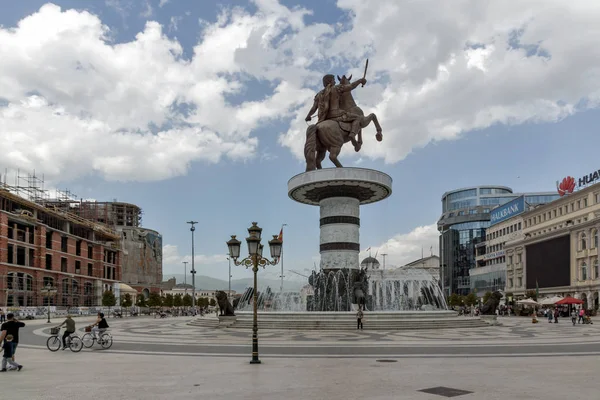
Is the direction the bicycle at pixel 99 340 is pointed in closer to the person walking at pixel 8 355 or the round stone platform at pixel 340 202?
the person walking

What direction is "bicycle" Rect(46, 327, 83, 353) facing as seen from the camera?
to the viewer's left

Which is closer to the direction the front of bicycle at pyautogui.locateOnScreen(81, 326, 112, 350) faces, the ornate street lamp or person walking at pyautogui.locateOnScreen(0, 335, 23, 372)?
the person walking

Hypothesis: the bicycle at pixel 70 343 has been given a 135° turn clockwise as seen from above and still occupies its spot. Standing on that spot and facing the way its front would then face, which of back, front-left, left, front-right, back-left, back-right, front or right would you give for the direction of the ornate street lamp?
right

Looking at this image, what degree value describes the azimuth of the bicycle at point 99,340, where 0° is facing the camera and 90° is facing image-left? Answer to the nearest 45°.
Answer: approximately 90°

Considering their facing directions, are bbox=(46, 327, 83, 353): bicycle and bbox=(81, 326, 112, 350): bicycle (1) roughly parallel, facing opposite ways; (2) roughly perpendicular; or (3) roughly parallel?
roughly parallel
